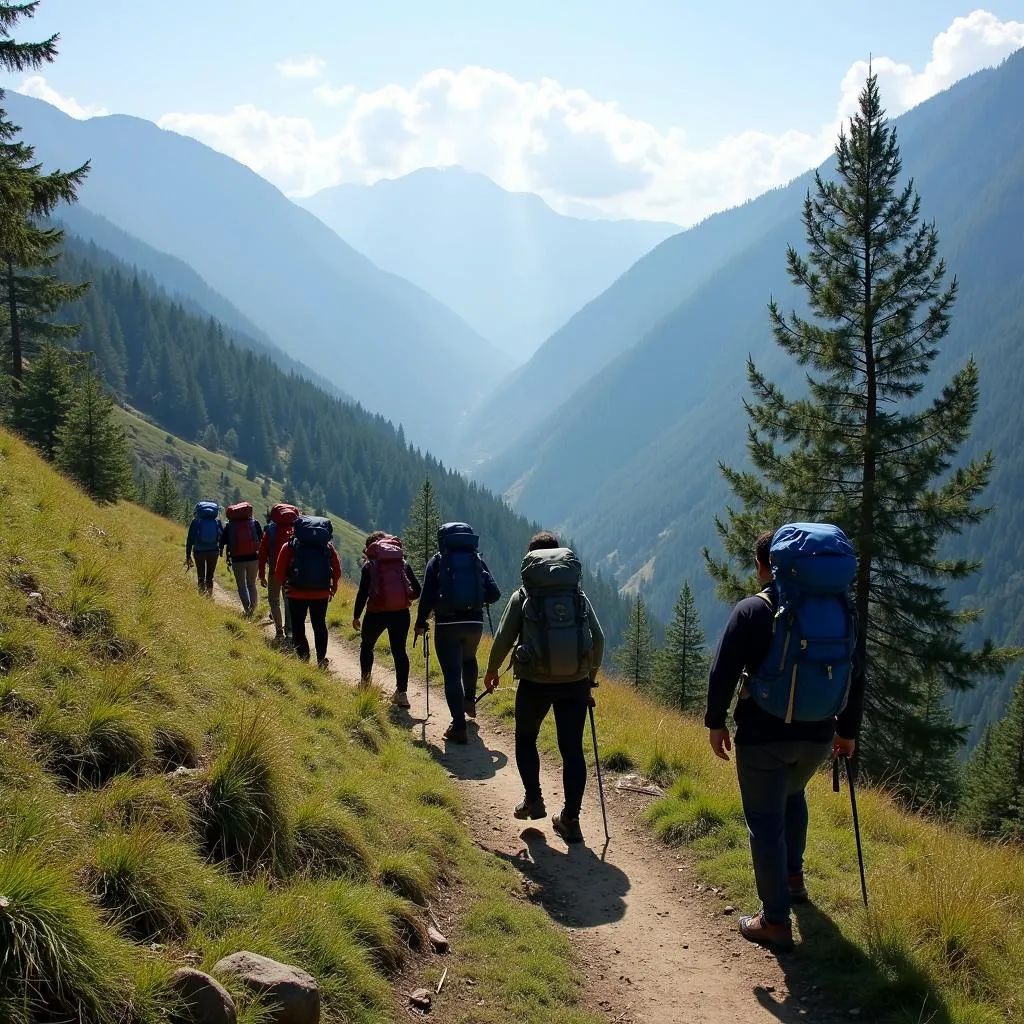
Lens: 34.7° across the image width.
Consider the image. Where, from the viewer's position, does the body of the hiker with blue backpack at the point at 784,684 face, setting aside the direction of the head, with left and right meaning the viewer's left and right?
facing away from the viewer and to the left of the viewer

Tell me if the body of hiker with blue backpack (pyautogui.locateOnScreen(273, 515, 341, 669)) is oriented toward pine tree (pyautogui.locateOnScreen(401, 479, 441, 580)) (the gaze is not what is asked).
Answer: yes

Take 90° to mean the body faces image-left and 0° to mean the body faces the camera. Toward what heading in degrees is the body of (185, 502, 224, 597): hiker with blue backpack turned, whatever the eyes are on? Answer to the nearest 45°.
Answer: approximately 180°

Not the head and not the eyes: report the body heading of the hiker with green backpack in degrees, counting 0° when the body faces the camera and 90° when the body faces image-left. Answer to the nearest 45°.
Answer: approximately 180°

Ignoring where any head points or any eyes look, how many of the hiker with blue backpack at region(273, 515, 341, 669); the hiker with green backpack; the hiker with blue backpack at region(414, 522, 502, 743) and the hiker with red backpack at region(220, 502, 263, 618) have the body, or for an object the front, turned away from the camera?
4

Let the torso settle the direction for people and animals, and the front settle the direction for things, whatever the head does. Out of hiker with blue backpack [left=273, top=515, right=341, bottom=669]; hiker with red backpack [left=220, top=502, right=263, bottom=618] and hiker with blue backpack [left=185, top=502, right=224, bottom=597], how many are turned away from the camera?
3

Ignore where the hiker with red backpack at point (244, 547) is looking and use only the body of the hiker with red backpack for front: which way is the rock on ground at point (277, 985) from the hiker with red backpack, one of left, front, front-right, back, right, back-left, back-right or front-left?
back

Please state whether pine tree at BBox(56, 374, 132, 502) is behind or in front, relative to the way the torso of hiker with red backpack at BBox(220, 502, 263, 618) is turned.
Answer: in front

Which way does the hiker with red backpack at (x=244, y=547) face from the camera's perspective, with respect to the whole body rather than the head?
away from the camera

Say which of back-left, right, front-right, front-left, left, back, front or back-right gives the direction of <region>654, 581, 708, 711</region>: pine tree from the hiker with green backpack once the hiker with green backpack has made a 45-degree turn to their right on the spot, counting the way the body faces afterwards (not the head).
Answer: front-left

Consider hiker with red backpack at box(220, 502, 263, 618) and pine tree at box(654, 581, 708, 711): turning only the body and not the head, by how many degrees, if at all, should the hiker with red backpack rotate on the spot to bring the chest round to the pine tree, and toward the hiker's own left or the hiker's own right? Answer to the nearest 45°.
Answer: approximately 45° to the hiker's own right

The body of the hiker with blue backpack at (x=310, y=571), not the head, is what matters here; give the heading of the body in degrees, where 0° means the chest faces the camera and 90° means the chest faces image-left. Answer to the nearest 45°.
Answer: approximately 180°

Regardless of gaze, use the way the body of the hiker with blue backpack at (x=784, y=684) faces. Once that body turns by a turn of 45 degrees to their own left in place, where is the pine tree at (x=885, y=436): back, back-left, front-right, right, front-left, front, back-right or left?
right
